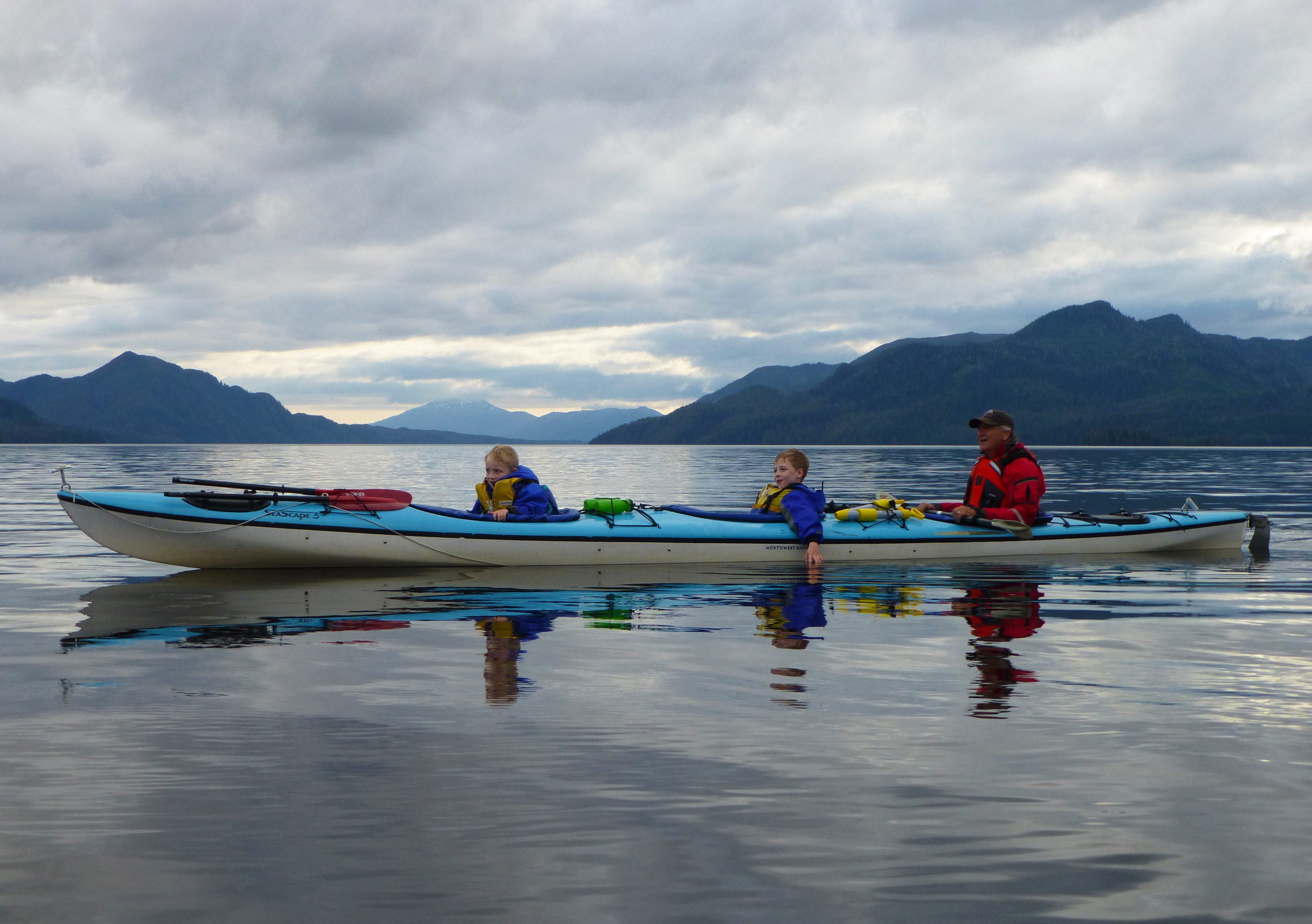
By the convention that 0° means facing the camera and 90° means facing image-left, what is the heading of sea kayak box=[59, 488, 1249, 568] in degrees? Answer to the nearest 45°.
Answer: approximately 90°

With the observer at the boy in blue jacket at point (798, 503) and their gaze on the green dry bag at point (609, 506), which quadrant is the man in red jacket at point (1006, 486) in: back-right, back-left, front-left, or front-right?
back-right

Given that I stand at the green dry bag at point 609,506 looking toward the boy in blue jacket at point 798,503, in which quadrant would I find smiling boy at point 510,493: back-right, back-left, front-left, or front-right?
back-right
